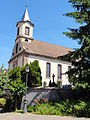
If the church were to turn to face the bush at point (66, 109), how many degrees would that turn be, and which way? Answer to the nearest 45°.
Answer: approximately 45° to its left

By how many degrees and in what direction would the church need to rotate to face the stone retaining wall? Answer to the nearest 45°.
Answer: approximately 45° to its left

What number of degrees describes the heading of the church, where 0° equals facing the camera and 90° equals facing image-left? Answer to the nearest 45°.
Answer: approximately 45°

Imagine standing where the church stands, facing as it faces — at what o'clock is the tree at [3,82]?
The tree is roughly at 11 o'clock from the church.

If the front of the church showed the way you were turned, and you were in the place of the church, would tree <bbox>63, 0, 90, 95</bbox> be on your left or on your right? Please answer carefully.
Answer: on your left
